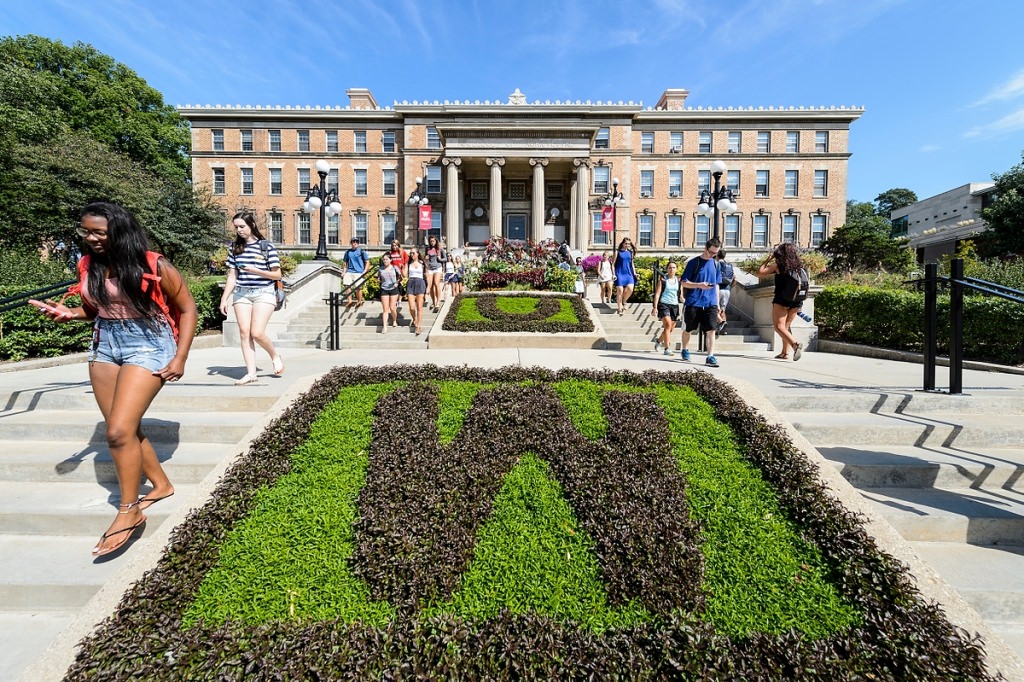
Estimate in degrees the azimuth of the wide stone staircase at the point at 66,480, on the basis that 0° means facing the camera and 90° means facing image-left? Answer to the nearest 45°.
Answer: approximately 0°

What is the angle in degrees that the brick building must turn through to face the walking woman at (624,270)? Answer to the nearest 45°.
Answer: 0° — it already faces them

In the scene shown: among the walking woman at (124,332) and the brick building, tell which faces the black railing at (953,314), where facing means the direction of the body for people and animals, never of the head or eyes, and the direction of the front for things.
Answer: the brick building

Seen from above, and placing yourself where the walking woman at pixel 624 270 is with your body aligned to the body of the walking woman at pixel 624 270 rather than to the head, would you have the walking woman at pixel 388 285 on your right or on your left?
on your right

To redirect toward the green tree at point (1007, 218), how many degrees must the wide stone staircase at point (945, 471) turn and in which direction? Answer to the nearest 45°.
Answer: approximately 180°

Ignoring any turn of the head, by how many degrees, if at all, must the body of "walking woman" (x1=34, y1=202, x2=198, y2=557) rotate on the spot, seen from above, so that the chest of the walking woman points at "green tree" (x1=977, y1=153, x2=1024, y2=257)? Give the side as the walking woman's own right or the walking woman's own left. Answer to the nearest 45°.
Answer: approximately 135° to the walking woman's own left
